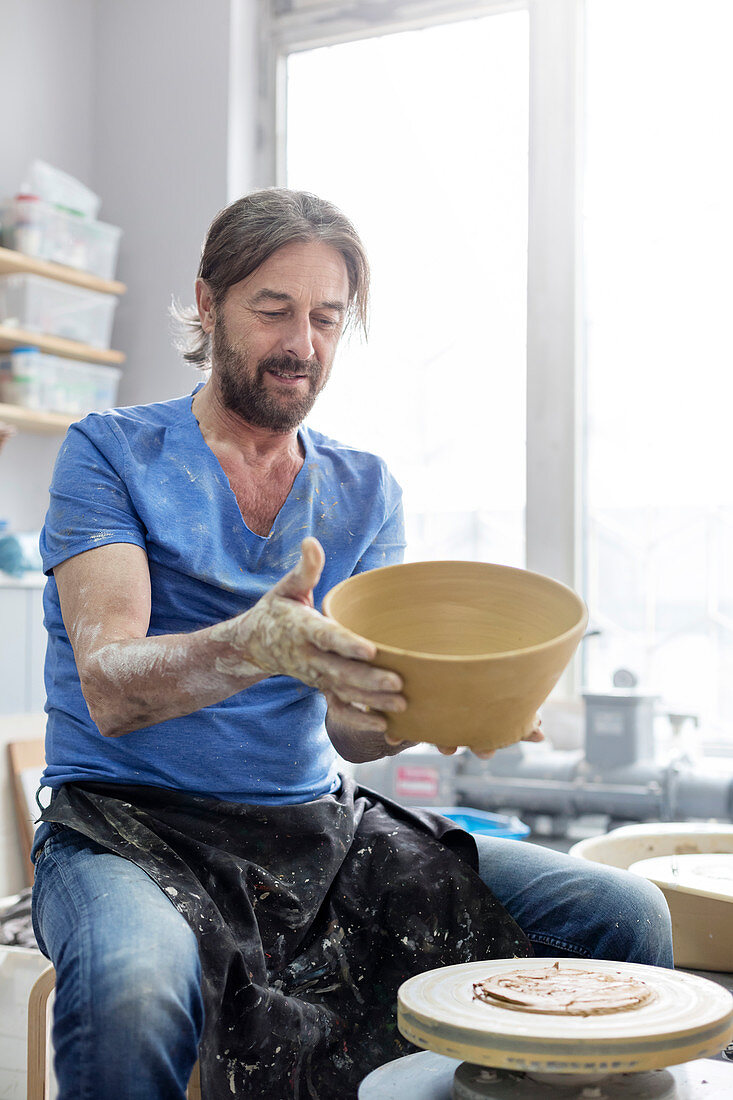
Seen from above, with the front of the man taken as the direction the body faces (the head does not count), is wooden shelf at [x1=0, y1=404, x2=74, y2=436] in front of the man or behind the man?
behind

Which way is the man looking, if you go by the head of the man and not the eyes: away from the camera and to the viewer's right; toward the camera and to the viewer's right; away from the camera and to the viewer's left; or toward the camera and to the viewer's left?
toward the camera and to the viewer's right

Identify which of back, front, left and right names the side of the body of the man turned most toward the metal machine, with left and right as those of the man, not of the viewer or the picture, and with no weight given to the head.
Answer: left

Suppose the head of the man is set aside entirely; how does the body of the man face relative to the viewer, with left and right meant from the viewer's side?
facing the viewer and to the right of the viewer

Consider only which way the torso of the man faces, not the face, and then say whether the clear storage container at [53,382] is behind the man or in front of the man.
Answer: behind

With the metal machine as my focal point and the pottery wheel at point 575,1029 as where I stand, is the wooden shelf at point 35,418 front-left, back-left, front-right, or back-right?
front-left
